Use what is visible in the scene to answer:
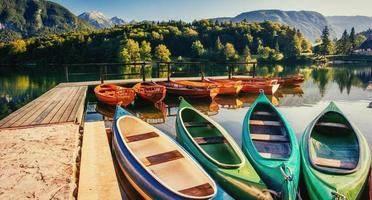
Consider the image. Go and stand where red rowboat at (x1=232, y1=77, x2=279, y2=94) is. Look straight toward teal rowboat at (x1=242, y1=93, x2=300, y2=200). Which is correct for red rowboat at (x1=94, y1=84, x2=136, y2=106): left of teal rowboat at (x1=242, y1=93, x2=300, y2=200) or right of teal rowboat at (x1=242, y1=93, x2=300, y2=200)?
right

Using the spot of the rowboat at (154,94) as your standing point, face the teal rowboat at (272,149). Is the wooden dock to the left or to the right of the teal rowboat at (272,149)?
right
